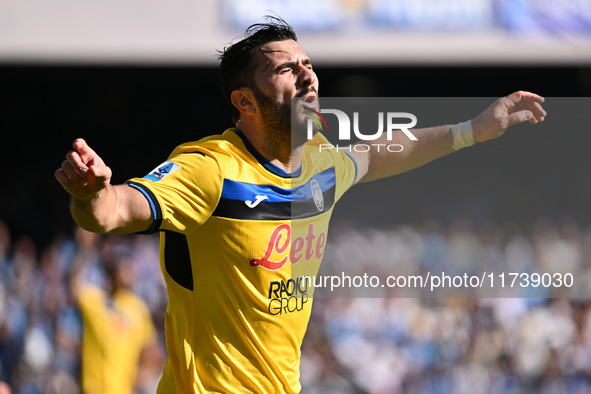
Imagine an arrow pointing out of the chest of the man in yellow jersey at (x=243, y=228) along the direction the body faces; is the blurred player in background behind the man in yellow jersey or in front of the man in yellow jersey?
behind

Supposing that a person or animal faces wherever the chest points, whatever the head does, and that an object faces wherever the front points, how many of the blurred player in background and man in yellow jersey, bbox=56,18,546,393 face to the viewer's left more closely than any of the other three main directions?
0
